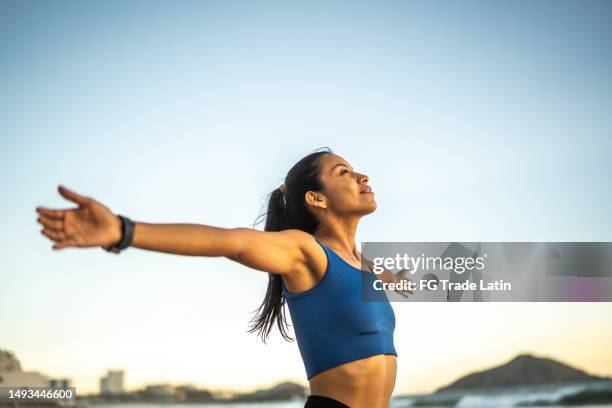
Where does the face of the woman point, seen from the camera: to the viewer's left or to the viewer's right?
to the viewer's right

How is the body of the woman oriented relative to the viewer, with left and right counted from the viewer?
facing the viewer and to the right of the viewer
